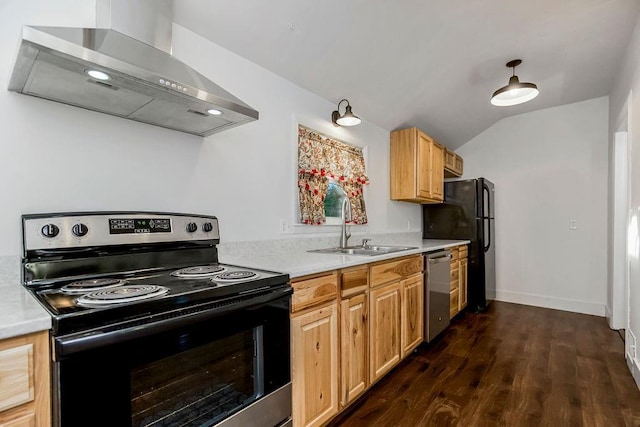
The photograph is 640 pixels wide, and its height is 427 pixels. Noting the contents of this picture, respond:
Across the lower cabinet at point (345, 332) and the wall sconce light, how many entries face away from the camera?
0

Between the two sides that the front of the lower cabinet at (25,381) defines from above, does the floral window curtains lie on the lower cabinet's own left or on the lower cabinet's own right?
on the lower cabinet's own left

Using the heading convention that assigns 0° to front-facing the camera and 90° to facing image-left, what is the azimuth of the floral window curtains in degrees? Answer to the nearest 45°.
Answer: approximately 315°

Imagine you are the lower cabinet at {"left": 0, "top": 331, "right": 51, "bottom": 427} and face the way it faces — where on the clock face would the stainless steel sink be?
The stainless steel sink is roughly at 10 o'clock from the lower cabinet.

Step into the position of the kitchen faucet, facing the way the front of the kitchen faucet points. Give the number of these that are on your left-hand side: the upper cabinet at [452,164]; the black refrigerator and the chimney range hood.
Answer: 2

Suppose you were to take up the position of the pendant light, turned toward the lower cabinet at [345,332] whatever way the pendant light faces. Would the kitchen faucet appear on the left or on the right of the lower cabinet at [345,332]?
right

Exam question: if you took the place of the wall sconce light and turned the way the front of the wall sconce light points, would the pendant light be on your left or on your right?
on your left

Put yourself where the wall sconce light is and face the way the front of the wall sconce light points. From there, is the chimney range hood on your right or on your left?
on your right

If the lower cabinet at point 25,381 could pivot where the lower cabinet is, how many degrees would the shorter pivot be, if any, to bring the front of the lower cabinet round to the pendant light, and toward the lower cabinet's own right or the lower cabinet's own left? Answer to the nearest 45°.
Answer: approximately 45° to the lower cabinet's own left

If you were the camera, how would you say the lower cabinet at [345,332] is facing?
facing the viewer and to the right of the viewer

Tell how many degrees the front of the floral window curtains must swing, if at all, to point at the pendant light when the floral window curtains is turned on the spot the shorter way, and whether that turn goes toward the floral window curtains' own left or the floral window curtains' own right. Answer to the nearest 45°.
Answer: approximately 45° to the floral window curtains' own left
